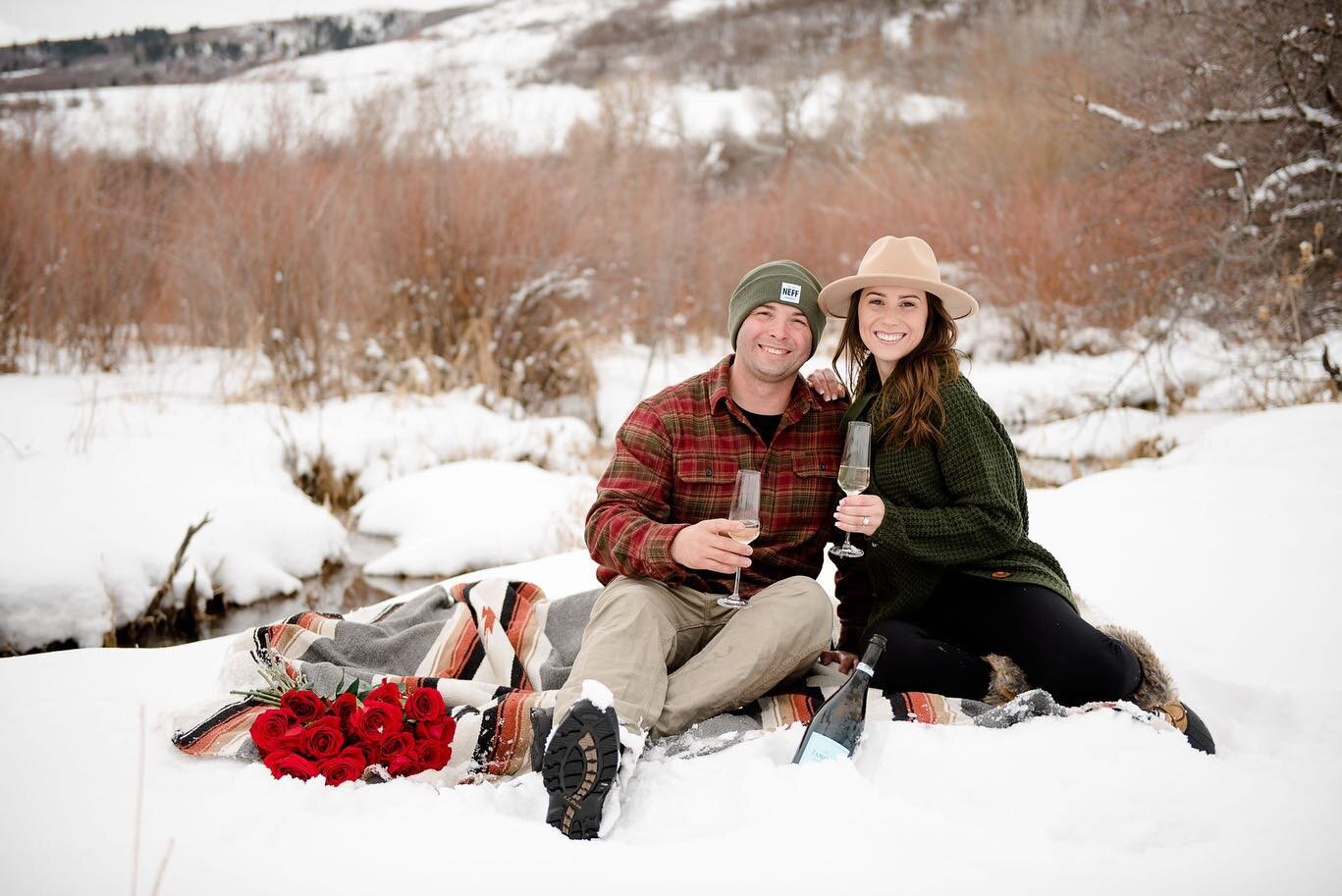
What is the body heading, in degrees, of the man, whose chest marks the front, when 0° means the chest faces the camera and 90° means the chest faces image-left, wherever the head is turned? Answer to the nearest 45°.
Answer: approximately 0°

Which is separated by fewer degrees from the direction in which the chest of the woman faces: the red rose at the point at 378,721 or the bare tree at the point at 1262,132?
the red rose

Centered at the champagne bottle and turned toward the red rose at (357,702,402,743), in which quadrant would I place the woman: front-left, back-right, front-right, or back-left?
back-right

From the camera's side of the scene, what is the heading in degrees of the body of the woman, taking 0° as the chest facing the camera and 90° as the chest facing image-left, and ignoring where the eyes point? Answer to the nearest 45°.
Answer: approximately 45°
